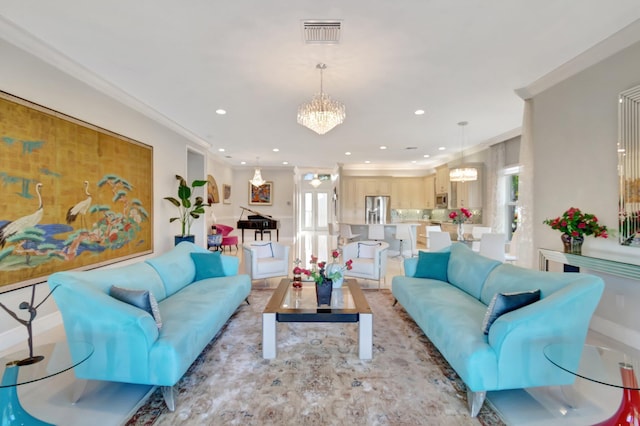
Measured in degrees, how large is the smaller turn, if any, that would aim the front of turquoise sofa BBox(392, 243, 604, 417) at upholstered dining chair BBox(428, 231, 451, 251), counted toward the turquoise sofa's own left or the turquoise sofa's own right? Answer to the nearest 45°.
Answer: approximately 135° to the turquoise sofa's own right

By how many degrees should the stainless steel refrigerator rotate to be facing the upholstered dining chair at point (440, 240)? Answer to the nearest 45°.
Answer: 0° — it already faces it

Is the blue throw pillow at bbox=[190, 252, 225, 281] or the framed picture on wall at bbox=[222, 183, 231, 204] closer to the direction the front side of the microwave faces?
the blue throw pillow

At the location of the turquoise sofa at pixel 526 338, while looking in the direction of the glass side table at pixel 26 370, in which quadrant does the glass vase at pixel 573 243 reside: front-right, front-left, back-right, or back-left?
back-right

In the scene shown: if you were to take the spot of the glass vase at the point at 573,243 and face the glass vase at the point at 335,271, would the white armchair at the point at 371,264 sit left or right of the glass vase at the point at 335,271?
right

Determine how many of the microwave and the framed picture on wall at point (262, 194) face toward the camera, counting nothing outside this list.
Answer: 2

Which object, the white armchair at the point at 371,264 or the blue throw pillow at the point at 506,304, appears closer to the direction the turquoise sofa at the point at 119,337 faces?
the blue throw pillow

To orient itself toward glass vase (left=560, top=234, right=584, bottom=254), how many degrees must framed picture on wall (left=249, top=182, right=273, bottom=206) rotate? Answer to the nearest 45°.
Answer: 0° — it already faces it

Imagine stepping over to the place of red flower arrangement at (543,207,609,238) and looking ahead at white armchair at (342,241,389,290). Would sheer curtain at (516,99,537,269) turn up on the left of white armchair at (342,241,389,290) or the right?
right

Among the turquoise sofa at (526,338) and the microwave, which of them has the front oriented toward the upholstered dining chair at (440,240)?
the microwave
